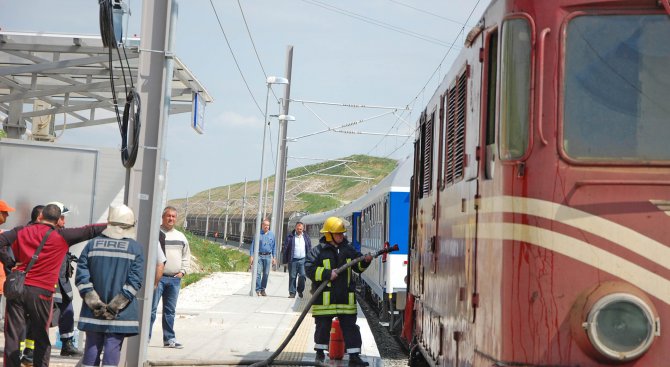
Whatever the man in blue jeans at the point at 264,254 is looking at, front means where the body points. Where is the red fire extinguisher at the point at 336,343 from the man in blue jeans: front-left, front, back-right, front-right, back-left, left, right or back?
front

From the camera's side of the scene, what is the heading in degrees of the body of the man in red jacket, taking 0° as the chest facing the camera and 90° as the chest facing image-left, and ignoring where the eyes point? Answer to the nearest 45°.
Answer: approximately 180°

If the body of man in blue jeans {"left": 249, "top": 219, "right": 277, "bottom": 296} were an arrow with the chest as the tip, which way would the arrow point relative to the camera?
toward the camera

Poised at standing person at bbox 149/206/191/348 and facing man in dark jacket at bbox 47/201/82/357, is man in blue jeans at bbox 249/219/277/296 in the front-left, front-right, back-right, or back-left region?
back-right

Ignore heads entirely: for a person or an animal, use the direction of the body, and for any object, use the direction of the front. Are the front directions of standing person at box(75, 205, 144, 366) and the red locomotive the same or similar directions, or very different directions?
very different directions

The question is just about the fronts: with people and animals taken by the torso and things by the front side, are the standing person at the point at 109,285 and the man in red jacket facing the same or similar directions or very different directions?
same or similar directions

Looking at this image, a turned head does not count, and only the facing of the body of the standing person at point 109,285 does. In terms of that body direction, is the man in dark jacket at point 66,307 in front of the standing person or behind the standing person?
in front

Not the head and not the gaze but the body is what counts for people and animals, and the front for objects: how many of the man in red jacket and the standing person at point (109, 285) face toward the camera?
0

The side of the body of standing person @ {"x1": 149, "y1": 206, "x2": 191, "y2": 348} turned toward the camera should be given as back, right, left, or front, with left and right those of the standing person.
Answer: front

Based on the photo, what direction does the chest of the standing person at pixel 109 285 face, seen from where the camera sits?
away from the camera

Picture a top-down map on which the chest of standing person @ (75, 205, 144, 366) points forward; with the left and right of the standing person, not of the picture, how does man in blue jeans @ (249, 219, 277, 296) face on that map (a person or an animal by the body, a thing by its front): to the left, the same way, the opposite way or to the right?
the opposite way

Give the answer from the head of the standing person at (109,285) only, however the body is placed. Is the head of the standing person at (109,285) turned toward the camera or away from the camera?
away from the camera

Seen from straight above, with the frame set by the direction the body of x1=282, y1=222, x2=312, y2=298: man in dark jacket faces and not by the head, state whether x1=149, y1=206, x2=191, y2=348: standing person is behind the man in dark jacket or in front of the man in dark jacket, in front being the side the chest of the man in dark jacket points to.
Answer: in front

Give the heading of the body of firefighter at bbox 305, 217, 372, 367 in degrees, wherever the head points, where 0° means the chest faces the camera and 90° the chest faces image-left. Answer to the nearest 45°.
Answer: approximately 315°
